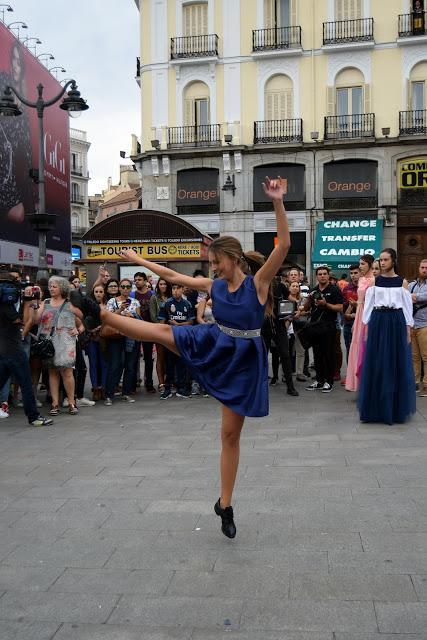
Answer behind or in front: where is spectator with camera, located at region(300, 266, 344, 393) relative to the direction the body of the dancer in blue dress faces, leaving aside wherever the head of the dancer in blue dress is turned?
behind

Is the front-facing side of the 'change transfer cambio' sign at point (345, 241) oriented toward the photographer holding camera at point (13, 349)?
yes

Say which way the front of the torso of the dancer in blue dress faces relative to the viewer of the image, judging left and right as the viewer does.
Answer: facing the viewer and to the left of the viewer

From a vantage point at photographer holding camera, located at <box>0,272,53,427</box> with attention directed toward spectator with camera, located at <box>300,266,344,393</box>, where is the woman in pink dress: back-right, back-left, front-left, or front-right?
front-right

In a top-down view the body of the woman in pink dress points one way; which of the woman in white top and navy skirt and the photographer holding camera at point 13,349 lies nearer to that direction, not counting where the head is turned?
the photographer holding camera

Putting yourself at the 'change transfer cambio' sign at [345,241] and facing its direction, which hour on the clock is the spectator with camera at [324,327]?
The spectator with camera is roughly at 12 o'clock from the 'change transfer cambio' sign.

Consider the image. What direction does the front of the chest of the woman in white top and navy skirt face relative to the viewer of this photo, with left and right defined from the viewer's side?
facing the viewer

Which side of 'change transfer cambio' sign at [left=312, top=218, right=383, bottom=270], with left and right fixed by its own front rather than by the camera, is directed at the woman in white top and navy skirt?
front

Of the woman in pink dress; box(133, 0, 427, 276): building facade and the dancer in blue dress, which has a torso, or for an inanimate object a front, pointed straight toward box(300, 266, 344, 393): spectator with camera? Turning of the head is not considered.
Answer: the building facade

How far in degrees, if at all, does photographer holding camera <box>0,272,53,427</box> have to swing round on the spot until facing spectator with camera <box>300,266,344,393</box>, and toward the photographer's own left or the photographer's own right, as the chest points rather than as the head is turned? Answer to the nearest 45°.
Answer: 0° — they already face them

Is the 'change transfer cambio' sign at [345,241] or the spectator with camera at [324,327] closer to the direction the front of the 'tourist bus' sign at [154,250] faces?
the spectator with camera

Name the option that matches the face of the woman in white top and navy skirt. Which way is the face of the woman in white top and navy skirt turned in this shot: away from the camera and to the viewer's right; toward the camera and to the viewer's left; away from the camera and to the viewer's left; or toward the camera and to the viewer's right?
toward the camera and to the viewer's left

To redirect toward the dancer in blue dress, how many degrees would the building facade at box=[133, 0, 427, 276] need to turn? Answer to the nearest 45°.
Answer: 0° — it already faces them

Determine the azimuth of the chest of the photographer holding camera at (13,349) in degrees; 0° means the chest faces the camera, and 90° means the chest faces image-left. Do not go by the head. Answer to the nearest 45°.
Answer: approximately 270°
